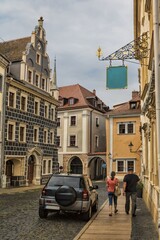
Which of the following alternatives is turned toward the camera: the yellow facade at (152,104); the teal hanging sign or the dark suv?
the teal hanging sign

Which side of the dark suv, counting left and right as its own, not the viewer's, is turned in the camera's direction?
back

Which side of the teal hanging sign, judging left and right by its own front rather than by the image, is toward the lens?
front

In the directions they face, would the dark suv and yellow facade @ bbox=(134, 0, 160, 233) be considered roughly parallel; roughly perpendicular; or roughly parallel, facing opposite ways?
roughly perpendicular

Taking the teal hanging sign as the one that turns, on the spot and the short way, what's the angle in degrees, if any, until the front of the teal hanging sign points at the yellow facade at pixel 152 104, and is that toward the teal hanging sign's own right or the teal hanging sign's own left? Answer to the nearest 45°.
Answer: approximately 135° to the teal hanging sign's own left

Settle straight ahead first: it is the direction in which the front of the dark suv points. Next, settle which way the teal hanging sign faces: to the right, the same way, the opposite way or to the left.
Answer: the opposite way

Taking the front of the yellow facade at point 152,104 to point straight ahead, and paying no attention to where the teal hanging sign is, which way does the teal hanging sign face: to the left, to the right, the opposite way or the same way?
to the left

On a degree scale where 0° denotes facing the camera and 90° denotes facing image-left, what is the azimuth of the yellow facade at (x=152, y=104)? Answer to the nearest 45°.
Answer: approximately 90°
